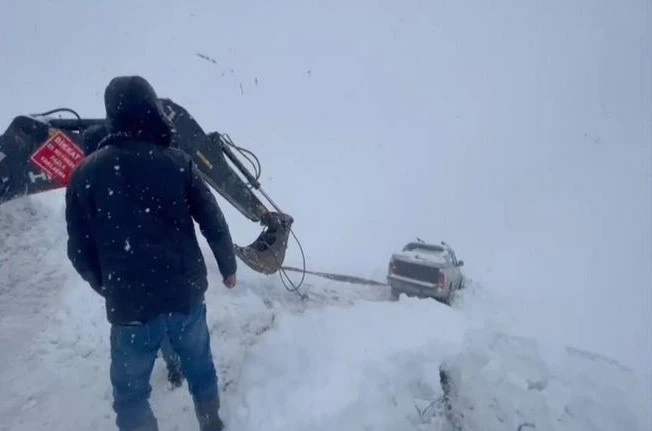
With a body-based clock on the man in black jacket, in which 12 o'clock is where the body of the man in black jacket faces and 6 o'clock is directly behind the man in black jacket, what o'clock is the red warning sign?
The red warning sign is roughly at 11 o'clock from the man in black jacket.

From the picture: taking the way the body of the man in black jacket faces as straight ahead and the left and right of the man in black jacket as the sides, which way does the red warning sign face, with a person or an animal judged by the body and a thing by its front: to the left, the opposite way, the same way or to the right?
the opposite way

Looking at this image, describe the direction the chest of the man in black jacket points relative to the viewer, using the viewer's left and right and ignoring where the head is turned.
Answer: facing away from the viewer

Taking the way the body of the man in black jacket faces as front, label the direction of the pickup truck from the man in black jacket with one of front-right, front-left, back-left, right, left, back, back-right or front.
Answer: front-right

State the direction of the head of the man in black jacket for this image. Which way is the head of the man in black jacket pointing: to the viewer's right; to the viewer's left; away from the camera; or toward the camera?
away from the camera

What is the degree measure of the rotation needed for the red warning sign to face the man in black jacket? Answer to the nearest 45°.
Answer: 0° — it already faces them

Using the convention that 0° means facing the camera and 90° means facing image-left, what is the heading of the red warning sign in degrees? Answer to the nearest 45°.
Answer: approximately 0°

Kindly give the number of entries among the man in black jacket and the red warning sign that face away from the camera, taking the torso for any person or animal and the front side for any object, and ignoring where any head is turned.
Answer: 1

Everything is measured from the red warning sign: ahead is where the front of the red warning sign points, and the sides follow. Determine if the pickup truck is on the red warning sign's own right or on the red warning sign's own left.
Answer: on the red warning sign's own left

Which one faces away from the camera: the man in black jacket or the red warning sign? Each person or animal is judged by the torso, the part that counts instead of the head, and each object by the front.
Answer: the man in black jacket
